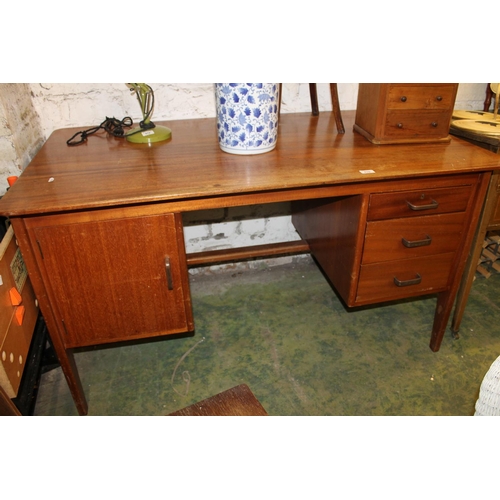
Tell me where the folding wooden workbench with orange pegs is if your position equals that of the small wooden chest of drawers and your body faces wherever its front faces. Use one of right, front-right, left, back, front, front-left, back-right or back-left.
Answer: front-right

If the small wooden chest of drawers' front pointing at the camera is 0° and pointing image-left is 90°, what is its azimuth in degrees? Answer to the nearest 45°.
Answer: approximately 0°

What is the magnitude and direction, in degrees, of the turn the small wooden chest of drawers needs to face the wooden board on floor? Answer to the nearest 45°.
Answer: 0° — it already faces it

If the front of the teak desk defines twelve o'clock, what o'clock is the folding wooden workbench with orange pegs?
The folding wooden workbench with orange pegs is roughly at 2 o'clock from the teak desk.
